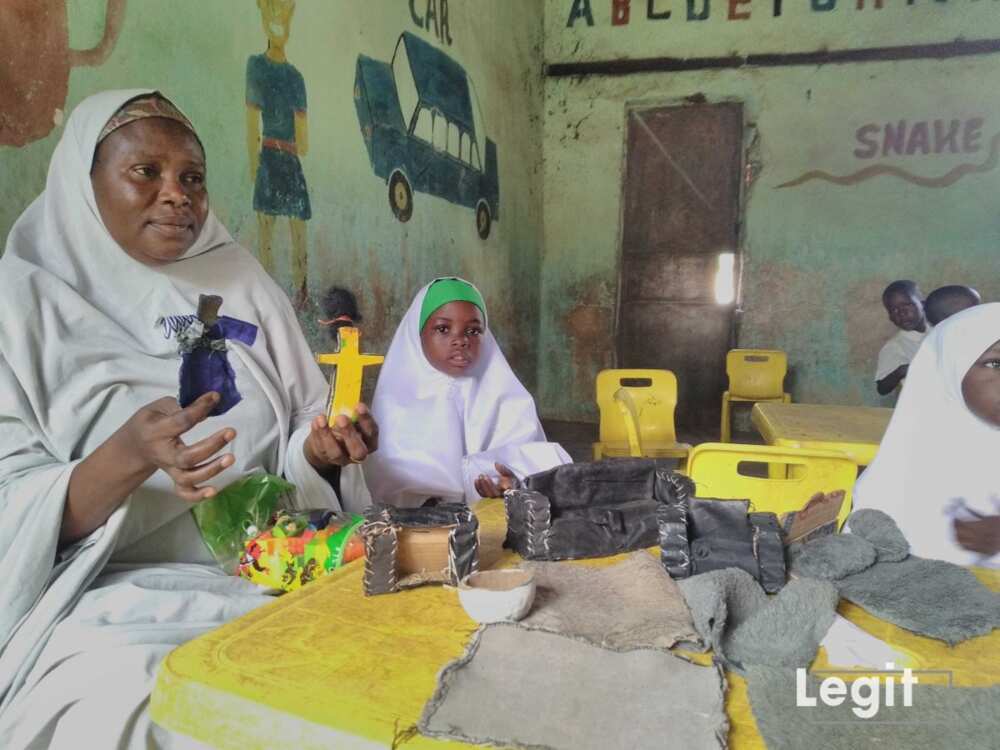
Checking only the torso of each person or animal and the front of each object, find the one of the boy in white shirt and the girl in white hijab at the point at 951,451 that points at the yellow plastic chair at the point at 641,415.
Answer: the boy in white shirt

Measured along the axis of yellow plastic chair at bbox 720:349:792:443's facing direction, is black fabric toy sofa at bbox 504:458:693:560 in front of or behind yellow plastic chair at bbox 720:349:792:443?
in front

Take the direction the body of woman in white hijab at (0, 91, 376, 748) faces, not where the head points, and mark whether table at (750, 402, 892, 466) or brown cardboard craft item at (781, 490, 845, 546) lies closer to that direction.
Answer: the brown cardboard craft item

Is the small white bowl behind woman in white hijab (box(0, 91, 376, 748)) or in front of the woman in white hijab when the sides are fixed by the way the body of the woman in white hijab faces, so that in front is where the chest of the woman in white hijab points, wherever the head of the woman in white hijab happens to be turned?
in front

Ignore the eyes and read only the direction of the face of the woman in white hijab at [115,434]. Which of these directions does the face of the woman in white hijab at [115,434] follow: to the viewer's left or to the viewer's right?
to the viewer's right

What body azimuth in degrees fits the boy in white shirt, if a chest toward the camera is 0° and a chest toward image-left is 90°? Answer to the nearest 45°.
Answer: approximately 45°

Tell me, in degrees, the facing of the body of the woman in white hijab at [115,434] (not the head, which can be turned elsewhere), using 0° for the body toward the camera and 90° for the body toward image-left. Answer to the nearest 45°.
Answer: approximately 315°

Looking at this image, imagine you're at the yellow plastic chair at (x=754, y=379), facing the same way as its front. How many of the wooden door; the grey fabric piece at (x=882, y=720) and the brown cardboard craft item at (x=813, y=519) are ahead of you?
2

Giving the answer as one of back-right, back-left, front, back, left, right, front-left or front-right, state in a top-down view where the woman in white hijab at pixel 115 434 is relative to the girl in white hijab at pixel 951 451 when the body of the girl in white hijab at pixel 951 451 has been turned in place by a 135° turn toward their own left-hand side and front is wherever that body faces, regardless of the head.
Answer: back-left
